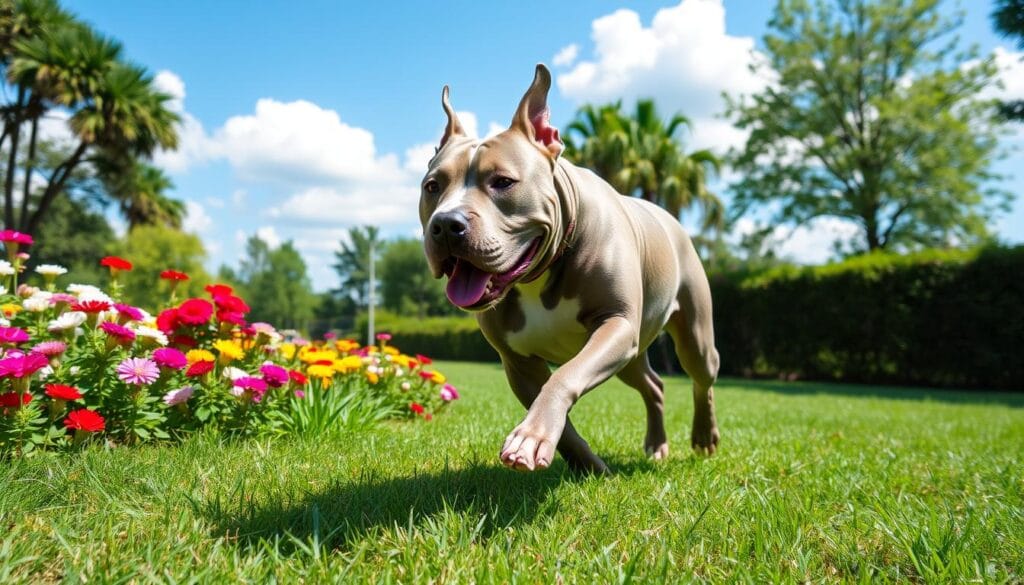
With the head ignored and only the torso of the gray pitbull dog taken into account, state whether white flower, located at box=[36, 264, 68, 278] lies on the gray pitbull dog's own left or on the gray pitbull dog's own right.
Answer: on the gray pitbull dog's own right

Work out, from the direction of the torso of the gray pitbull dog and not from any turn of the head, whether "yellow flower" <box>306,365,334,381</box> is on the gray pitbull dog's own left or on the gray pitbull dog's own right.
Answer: on the gray pitbull dog's own right

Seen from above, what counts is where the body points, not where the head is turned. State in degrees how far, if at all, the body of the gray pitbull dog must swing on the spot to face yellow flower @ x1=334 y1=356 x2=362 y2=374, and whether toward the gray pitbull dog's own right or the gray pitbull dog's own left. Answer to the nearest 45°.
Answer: approximately 90° to the gray pitbull dog's own right

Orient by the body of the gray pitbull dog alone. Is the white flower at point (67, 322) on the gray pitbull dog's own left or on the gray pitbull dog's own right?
on the gray pitbull dog's own right

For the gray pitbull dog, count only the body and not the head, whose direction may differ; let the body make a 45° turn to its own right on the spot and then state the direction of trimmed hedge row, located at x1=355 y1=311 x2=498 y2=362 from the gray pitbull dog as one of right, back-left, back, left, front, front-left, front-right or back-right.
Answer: right

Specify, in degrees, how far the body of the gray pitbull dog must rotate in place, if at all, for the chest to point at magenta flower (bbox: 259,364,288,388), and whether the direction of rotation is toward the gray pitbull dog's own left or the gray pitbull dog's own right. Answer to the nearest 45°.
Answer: approximately 90° to the gray pitbull dog's own right

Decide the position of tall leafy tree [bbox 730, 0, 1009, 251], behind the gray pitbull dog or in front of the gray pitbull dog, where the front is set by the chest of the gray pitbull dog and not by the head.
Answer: behind

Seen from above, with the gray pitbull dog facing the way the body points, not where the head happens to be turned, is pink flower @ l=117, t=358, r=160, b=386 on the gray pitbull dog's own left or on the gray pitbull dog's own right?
on the gray pitbull dog's own right

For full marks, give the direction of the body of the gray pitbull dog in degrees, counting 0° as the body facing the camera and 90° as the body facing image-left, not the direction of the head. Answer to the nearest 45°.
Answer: approximately 45°

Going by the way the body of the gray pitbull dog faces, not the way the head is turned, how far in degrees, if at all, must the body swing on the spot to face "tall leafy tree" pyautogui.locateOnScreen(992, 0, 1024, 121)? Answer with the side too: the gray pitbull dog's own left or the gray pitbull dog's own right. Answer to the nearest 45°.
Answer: approximately 180°

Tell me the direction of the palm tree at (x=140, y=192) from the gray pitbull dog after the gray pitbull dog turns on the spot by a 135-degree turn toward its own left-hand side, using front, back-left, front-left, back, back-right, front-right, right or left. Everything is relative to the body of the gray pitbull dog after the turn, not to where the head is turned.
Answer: back-left

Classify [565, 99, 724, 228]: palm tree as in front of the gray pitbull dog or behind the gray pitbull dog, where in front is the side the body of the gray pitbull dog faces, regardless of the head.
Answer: behind

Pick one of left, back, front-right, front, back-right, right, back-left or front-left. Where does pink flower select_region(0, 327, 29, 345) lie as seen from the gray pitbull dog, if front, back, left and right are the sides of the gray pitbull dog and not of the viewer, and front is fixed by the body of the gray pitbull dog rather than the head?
front-right

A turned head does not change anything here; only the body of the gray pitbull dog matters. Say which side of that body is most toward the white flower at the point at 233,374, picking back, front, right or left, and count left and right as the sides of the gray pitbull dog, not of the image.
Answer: right

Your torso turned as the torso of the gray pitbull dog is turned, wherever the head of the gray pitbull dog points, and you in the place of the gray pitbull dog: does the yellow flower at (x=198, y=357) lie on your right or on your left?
on your right

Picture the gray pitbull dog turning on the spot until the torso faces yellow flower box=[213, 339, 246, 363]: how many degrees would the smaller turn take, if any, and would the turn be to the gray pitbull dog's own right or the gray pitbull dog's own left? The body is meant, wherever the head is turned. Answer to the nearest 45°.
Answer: approximately 90° to the gray pitbull dog's own right
